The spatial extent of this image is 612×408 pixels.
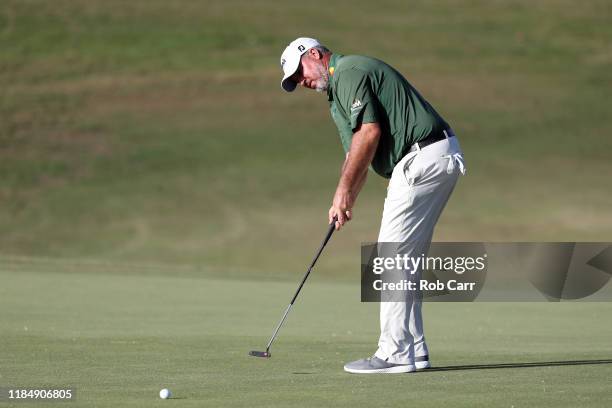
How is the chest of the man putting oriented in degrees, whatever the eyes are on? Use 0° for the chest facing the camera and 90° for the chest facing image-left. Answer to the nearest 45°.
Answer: approximately 90°

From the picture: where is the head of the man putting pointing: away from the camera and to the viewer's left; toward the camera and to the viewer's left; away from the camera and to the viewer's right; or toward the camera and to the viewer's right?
toward the camera and to the viewer's left
